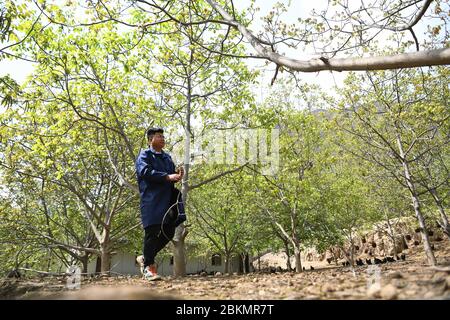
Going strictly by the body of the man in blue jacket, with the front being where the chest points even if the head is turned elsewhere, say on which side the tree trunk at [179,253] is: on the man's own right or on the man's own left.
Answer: on the man's own left

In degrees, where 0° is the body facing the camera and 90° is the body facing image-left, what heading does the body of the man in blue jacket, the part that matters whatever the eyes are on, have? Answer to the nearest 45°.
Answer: approximately 315°
